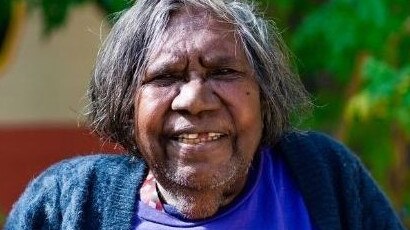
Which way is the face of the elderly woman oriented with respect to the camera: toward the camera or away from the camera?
toward the camera

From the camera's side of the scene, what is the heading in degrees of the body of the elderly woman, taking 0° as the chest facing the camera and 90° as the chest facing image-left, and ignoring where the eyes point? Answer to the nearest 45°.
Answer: approximately 0°
